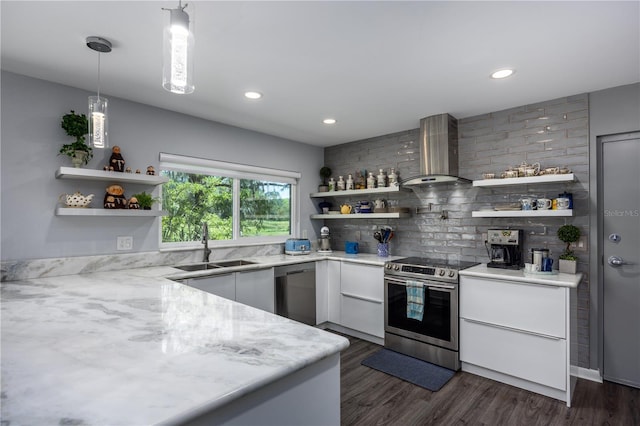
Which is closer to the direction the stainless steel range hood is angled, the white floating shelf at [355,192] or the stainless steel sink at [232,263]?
the stainless steel sink

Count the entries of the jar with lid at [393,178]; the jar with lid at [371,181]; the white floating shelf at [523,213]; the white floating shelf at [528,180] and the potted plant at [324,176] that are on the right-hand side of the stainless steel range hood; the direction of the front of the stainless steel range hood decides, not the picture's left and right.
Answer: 3

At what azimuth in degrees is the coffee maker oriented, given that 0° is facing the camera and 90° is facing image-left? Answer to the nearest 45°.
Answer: approximately 0°

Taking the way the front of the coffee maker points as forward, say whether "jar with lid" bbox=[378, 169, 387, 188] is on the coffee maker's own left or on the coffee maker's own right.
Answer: on the coffee maker's own right

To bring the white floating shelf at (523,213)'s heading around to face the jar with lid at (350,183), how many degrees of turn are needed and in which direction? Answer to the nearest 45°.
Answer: approximately 90° to its right

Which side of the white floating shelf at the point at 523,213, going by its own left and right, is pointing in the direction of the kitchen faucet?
right
